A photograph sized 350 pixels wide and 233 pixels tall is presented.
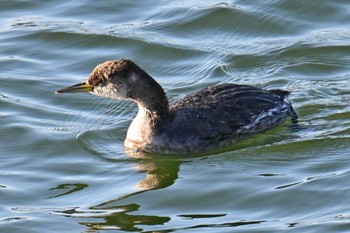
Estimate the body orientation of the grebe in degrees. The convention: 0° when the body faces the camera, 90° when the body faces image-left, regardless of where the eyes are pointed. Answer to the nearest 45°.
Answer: approximately 90°
